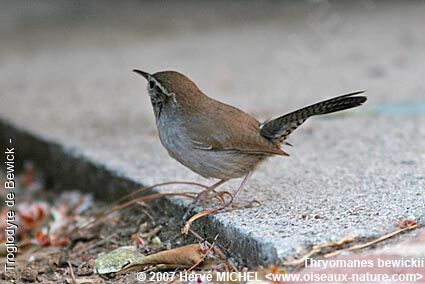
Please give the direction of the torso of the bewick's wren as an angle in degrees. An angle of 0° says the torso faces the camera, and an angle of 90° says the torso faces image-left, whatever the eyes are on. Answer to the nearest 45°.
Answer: approximately 90°
